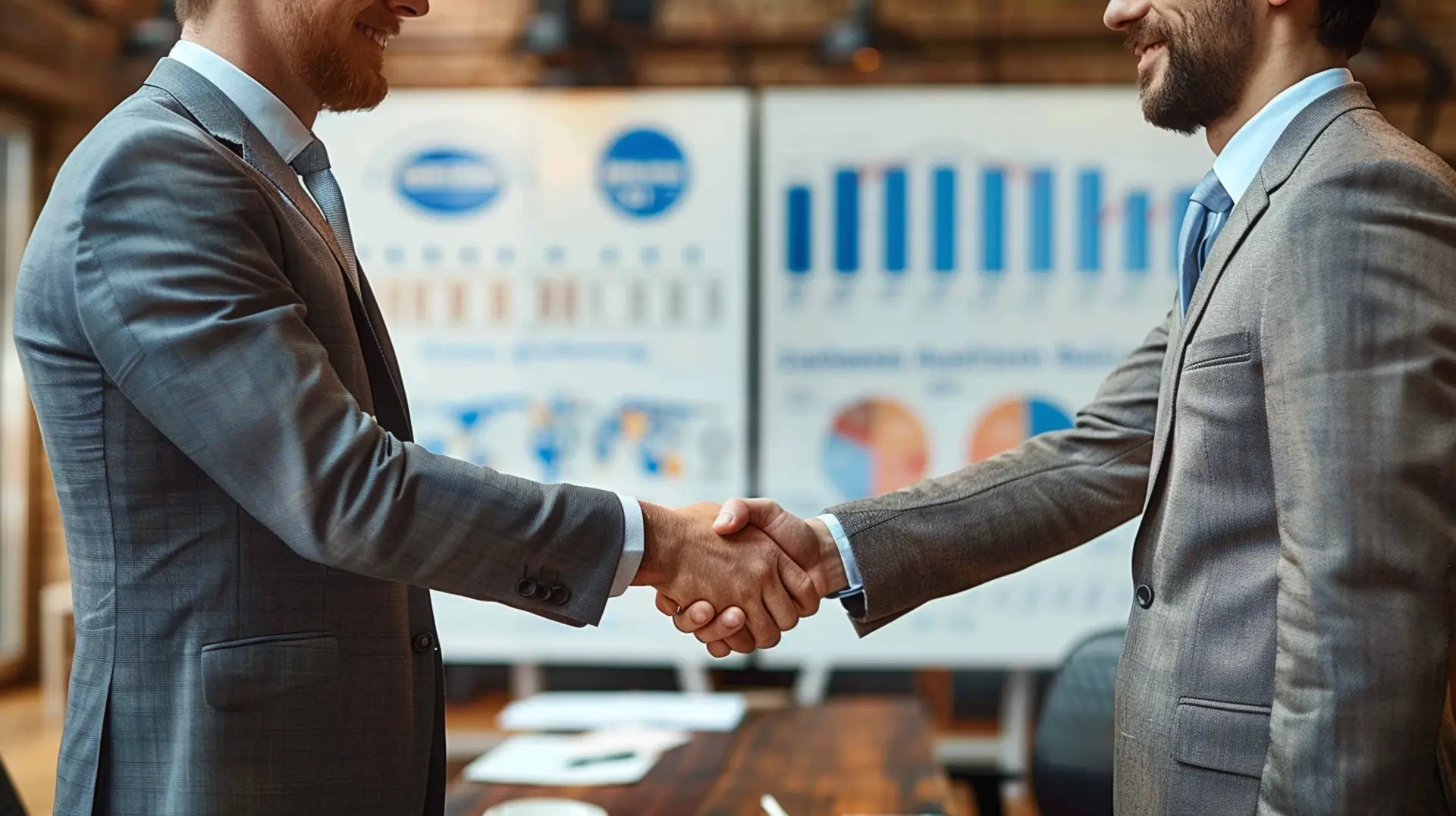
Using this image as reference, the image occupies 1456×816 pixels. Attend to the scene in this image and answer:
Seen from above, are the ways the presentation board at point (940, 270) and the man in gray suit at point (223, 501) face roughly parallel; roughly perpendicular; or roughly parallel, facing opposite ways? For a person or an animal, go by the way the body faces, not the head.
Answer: roughly perpendicular

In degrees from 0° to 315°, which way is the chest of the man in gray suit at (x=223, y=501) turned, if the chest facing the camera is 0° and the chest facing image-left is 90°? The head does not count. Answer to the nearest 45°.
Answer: approximately 270°

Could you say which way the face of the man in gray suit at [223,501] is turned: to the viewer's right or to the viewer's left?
to the viewer's right

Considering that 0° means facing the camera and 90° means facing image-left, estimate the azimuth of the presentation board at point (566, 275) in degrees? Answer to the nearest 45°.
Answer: approximately 0°

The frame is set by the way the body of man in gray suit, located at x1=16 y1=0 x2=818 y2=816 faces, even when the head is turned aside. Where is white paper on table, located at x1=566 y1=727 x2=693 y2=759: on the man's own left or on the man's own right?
on the man's own left

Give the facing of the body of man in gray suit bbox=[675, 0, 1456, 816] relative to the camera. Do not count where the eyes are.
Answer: to the viewer's left

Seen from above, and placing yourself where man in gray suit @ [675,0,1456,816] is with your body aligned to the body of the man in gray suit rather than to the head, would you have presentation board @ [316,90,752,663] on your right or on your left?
on your right
